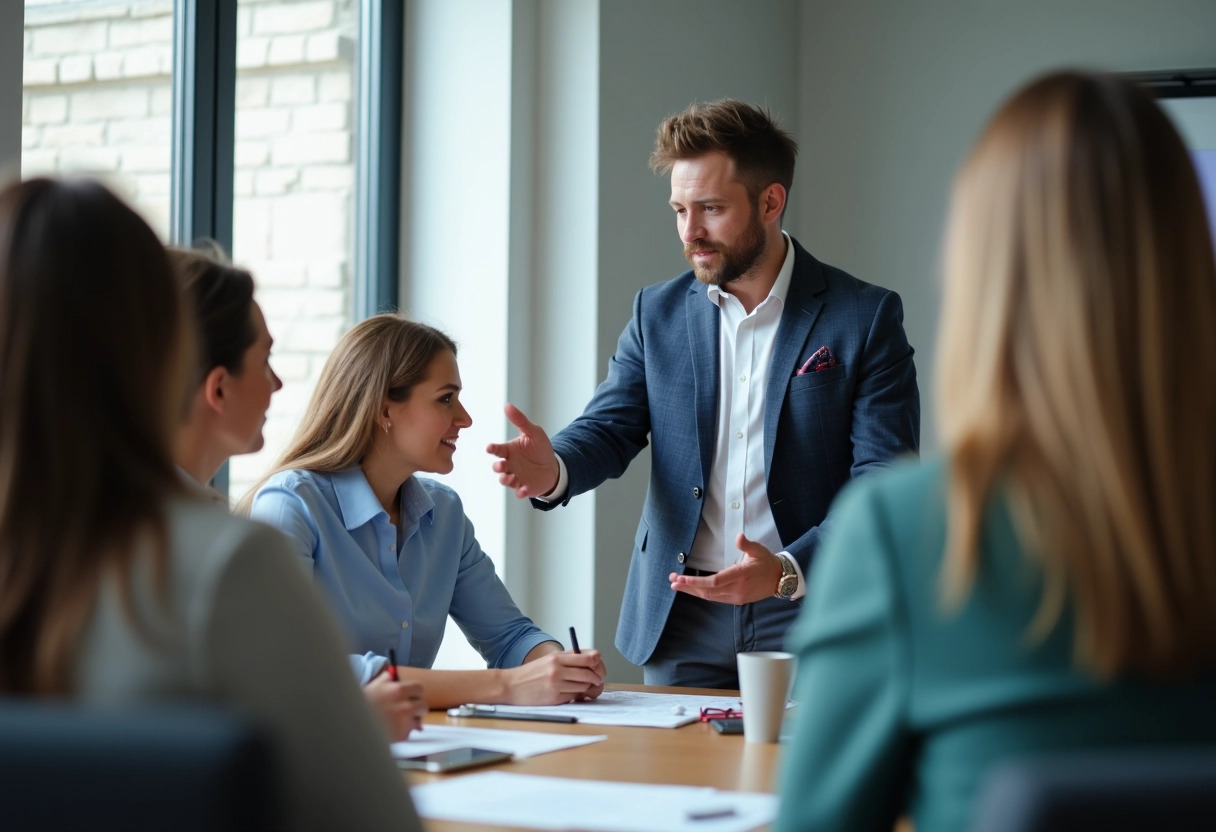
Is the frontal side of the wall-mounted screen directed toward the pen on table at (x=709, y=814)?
yes

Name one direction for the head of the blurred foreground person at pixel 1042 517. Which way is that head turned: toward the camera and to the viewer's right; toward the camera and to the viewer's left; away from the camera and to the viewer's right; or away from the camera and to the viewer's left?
away from the camera and to the viewer's left

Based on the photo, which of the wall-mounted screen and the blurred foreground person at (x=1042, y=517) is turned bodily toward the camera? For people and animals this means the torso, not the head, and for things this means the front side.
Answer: the wall-mounted screen

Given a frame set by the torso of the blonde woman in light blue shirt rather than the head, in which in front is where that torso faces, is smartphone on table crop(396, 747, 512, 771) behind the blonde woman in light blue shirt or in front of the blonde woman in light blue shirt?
in front

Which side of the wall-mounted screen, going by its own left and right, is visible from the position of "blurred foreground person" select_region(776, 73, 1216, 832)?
front

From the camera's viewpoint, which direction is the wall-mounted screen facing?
toward the camera

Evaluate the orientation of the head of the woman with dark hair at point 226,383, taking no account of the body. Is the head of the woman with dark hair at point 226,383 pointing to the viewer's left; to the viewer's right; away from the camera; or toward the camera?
to the viewer's right

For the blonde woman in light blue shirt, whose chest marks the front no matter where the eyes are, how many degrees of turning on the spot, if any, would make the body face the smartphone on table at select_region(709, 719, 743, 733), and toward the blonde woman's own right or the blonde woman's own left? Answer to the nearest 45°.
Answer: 0° — they already face it

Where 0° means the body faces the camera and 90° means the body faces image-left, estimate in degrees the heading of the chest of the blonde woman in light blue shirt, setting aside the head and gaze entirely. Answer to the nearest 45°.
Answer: approximately 315°

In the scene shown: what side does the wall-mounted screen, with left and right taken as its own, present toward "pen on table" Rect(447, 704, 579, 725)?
front

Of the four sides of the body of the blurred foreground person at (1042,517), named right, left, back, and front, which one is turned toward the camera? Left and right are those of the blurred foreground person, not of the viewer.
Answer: back

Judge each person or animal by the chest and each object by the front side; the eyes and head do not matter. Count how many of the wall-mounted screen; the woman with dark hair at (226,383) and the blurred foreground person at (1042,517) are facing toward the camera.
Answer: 1

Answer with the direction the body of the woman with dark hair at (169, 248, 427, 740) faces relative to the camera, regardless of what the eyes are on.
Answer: to the viewer's right

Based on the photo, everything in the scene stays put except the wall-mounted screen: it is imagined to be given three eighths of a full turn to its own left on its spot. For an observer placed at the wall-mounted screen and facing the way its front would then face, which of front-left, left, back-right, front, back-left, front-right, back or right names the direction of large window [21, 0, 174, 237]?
back

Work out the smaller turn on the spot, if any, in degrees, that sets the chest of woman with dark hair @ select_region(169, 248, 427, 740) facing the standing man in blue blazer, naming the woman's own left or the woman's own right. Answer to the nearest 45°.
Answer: approximately 45° to the woman's own left

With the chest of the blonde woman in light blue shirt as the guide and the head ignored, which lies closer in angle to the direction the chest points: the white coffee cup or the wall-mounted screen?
the white coffee cup
